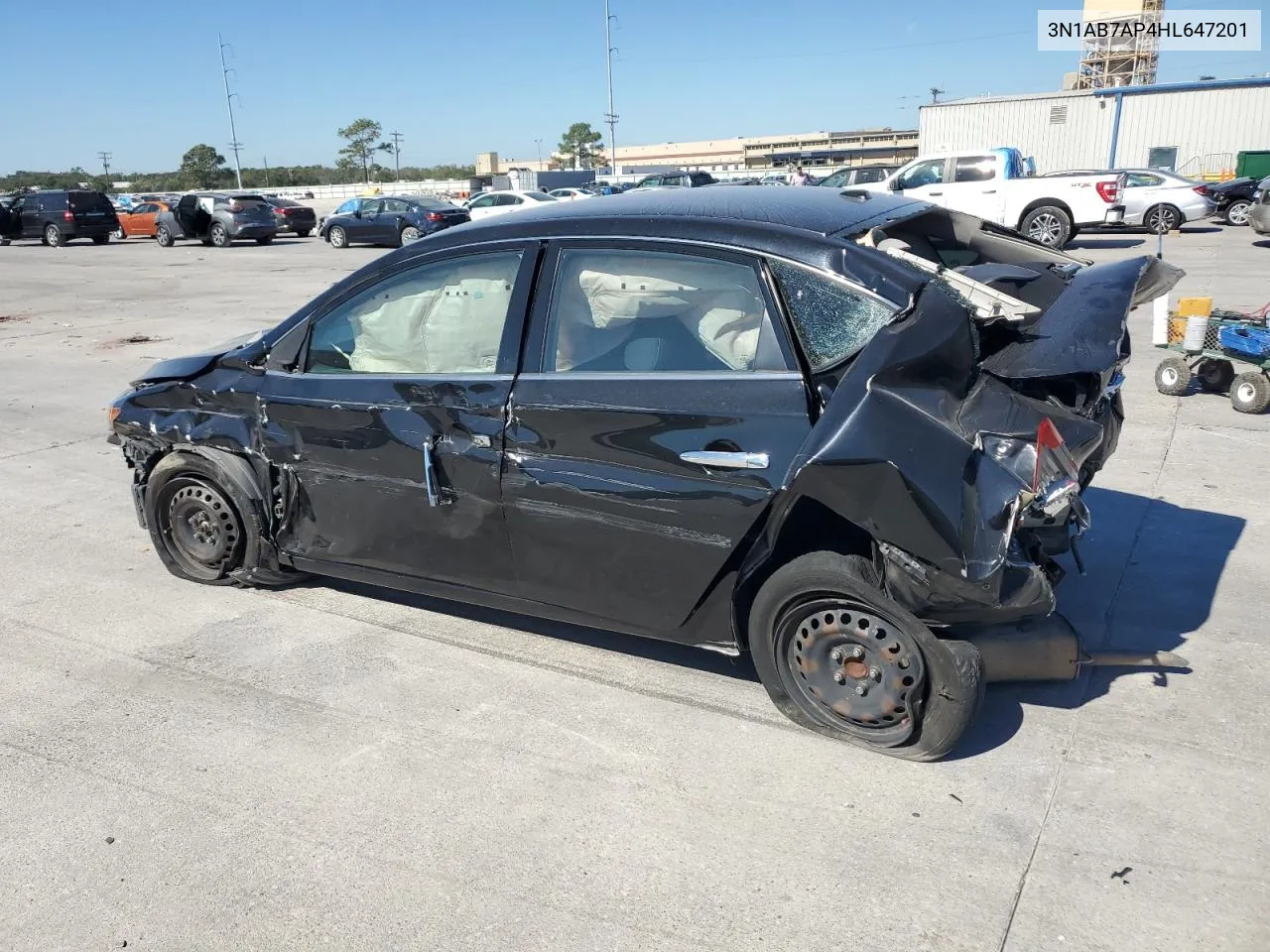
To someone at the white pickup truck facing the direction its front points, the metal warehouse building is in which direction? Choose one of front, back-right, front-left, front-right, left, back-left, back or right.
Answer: right

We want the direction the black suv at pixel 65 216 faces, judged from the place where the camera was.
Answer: facing away from the viewer and to the left of the viewer

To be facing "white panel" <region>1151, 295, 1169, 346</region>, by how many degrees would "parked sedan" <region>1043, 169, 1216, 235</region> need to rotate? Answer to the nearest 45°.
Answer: approximately 90° to its left

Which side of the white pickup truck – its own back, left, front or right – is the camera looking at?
left

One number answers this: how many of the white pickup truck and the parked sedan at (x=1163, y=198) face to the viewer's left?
2

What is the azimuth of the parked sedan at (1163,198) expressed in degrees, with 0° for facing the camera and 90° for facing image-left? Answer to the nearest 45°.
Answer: approximately 90°

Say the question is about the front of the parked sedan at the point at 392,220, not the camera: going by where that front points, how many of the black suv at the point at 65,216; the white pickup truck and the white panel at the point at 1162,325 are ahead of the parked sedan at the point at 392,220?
1

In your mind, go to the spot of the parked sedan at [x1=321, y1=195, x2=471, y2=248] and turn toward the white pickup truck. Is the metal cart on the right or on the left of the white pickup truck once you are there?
right

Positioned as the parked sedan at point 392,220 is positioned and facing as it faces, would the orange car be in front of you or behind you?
in front

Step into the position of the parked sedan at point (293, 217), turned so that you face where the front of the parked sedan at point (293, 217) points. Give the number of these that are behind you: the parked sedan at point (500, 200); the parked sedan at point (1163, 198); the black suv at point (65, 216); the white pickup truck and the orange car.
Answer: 3

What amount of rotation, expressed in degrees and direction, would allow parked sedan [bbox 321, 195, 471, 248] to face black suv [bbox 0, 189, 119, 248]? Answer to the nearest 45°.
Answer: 0° — it already faces it

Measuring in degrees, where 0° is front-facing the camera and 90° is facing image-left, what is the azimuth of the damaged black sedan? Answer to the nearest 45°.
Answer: approximately 135°
